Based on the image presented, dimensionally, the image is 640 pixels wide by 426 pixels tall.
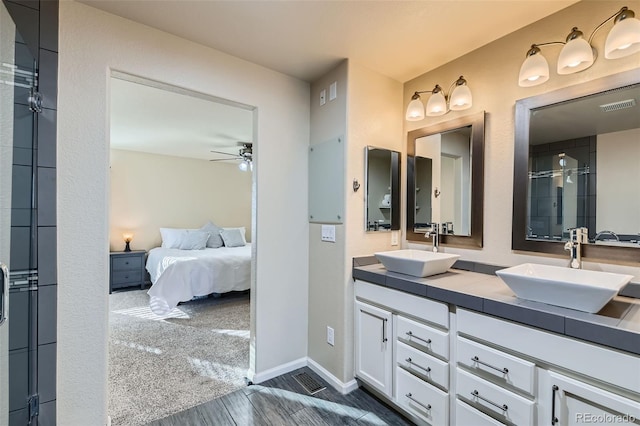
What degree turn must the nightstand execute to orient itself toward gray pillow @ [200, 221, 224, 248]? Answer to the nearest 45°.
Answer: approximately 45° to its left

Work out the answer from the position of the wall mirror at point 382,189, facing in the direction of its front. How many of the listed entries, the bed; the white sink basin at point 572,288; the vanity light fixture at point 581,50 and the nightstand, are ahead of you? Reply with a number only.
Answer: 2

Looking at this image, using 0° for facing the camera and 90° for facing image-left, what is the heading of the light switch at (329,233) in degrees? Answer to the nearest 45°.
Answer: approximately 45°

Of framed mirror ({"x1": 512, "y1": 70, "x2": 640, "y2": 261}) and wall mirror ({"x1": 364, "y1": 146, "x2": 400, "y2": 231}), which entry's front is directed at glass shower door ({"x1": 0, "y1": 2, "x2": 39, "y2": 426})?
the framed mirror

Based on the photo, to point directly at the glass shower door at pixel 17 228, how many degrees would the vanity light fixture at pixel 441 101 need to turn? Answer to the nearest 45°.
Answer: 0° — it already faces it

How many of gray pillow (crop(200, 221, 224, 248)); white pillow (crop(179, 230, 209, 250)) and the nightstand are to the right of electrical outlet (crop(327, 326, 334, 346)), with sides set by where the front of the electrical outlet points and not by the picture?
3

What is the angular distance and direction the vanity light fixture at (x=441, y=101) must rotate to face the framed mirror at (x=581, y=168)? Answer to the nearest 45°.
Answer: approximately 135° to its left

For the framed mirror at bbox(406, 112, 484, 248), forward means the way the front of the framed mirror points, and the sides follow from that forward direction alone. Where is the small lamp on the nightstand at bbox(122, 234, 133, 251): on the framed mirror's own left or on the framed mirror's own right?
on the framed mirror's own right
